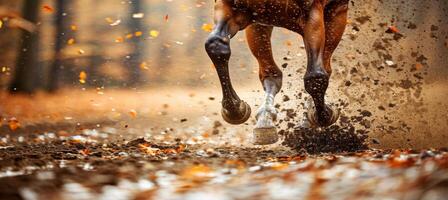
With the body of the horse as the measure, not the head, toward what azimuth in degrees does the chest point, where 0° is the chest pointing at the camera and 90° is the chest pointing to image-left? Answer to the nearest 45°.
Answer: approximately 45°

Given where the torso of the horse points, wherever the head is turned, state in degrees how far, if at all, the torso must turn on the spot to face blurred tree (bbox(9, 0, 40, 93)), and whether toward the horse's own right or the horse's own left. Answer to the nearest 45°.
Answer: approximately 90° to the horse's own right

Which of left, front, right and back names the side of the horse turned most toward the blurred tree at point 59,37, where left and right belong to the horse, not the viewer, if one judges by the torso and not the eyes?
right

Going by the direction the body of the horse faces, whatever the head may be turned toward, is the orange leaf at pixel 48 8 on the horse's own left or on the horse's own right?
on the horse's own right

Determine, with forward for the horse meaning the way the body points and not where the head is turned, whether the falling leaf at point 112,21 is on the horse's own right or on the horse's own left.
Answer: on the horse's own right

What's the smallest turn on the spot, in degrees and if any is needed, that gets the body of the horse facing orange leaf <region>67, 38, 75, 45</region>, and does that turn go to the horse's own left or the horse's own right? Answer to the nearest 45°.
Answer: approximately 90° to the horse's own right
